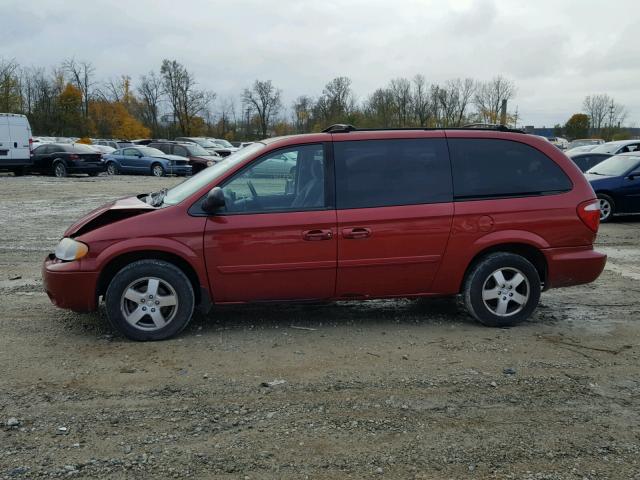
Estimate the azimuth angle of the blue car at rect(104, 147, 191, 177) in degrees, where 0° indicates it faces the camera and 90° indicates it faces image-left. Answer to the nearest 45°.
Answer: approximately 315°

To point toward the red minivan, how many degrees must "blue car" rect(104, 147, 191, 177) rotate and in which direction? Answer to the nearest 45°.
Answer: approximately 45° to its right

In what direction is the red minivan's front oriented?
to the viewer's left

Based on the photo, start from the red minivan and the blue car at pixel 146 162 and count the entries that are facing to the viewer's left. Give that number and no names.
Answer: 1

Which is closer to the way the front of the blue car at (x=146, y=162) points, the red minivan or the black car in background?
the red minivan

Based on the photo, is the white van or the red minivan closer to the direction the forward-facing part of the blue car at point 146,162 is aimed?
the red minivan
